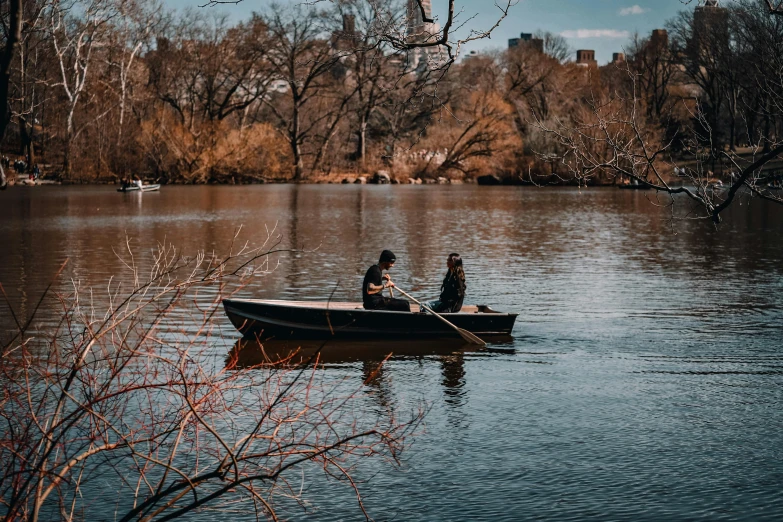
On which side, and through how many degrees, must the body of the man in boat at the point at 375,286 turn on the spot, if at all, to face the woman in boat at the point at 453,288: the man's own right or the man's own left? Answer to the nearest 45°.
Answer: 0° — they already face them

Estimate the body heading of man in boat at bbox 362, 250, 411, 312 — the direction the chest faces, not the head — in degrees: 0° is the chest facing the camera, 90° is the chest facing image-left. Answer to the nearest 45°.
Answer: approximately 270°

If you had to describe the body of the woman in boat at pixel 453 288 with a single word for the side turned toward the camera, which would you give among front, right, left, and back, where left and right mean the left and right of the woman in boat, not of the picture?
left

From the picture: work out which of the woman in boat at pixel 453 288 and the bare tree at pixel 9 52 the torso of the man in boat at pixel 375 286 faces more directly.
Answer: the woman in boat

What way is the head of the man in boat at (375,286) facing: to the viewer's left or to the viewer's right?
to the viewer's right

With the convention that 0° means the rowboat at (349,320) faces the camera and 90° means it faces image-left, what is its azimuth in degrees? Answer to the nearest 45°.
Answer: approximately 90°

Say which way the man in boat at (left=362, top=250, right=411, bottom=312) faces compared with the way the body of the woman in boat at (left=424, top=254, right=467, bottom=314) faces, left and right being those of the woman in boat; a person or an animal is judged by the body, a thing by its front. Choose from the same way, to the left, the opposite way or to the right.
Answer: the opposite way

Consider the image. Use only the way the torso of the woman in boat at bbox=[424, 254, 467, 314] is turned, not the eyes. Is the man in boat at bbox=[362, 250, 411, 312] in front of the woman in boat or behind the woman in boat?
in front
